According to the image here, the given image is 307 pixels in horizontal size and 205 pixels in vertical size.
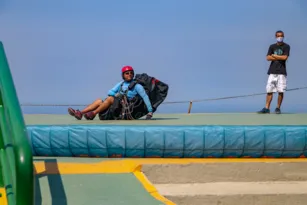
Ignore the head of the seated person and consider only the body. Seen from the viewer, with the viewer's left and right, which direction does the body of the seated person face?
facing the viewer and to the left of the viewer

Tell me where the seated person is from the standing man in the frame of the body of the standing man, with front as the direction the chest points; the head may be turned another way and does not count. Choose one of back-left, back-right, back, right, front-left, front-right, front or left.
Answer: front-right

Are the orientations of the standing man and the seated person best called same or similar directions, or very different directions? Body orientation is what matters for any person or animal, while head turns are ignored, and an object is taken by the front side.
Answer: same or similar directions

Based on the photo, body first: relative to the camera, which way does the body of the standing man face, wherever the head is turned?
toward the camera

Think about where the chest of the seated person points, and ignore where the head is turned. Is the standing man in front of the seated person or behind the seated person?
behind

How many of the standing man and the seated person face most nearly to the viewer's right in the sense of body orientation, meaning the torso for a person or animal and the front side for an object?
0

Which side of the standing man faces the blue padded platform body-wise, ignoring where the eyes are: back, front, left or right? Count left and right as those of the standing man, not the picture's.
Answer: front
